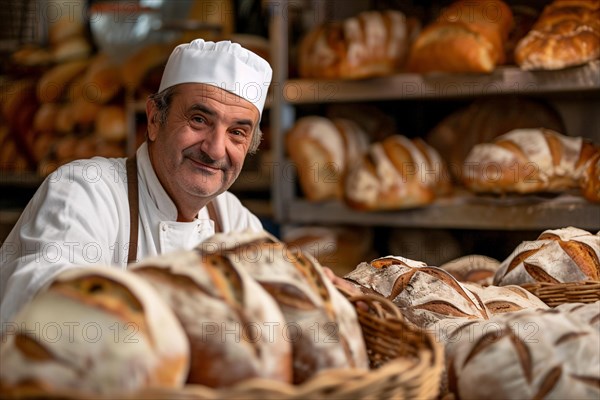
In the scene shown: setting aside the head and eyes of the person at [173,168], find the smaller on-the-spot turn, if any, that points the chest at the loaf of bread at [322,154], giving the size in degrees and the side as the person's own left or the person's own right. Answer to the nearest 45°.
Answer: approximately 90° to the person's own left

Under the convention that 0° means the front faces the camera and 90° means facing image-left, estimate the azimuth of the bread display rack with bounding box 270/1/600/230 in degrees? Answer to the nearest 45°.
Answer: approximately 0°

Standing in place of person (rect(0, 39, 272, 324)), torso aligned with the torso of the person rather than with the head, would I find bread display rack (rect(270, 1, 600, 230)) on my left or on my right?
on my left

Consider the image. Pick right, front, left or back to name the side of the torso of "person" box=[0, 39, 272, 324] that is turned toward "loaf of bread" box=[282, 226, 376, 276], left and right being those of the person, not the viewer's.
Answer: left

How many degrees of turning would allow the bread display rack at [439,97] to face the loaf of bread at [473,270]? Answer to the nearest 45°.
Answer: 0° — it already faces it

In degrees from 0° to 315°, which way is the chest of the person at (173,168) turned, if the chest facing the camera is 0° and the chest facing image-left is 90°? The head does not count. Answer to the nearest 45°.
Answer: approximately 315°

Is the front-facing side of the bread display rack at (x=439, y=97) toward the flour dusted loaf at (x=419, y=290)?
yes

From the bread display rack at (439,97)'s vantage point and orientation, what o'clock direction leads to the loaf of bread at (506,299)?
The loaf of bread is roughly at 12 o'clock from the bread display rack.

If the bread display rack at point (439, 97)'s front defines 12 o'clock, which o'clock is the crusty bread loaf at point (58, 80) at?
The crusty bread loaf is roughly at 4 o'clock from the bread display rack.
